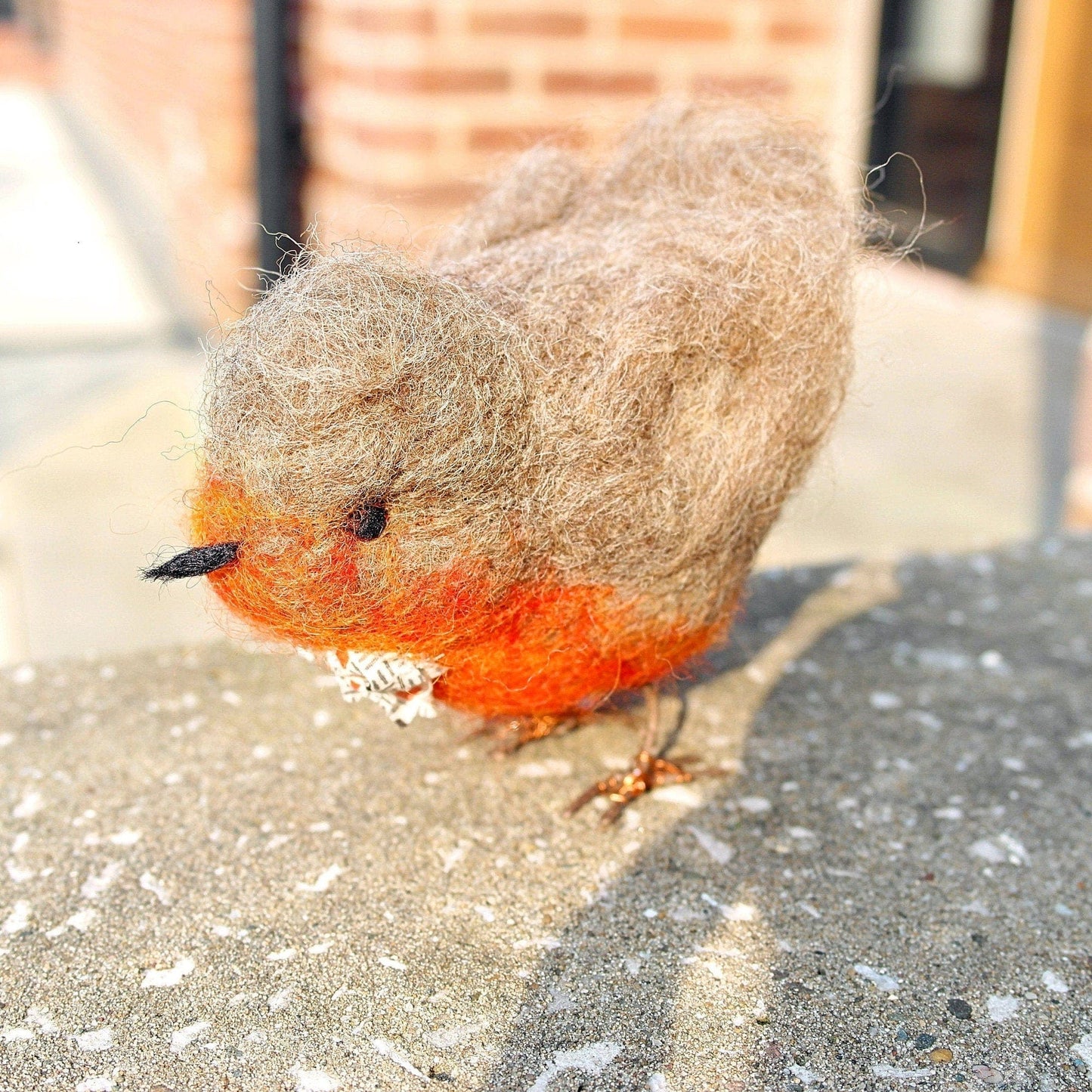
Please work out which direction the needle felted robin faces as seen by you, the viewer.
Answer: facing the viewer and to the left of the viewer

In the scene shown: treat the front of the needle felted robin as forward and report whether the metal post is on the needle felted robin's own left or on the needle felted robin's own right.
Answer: on the needle felted robin's own right
